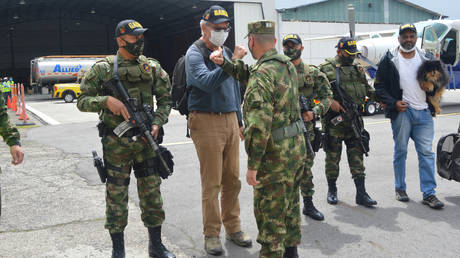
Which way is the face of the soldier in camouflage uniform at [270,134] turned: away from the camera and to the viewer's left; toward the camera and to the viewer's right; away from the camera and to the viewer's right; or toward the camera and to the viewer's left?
away from the camera and to the viewer's left

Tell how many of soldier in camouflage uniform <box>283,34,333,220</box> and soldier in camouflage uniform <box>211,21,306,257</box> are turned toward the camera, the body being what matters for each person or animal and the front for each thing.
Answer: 1

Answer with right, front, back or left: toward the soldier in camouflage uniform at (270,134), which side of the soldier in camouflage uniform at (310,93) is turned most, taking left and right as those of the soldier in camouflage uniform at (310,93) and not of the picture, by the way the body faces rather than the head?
front

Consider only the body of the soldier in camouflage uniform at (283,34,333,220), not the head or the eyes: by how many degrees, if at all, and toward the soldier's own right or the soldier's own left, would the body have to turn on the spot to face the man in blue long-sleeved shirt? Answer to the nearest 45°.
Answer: approximately 45° to the soldier's own right

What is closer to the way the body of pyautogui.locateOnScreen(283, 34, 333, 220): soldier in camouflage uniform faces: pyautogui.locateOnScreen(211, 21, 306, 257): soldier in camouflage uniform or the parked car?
the soldier in camouflage uniform

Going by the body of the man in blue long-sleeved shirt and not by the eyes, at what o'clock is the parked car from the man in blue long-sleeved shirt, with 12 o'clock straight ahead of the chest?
The parked car is roughly at 7 o'clock from the man in blue long-sleeved shirt.

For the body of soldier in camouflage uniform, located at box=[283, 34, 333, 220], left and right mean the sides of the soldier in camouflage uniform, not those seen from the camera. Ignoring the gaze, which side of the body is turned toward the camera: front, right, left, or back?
front

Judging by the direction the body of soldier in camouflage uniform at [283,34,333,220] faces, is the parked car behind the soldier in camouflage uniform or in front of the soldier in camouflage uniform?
behind

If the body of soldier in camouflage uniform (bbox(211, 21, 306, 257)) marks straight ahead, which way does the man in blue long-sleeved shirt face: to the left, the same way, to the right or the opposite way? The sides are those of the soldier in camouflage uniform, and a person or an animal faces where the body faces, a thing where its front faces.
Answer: the opposite way

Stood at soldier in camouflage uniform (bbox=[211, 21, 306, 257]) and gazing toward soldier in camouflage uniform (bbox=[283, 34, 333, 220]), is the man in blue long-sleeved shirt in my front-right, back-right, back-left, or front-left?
front-left

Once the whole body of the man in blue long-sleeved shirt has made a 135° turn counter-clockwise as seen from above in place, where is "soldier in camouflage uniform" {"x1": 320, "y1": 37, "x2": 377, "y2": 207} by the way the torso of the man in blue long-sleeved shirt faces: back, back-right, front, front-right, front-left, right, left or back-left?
front-right

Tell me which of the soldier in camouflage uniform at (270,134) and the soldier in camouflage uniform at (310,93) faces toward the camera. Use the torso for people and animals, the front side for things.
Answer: the soldier in camouflage uniform at (310,93)

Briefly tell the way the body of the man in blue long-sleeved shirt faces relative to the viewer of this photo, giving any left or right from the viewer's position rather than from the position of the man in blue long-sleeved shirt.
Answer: facing the viewer and to the right of the viewer

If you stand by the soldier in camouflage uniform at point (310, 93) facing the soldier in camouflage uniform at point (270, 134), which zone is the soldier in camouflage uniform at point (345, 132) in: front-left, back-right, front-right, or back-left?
back-left

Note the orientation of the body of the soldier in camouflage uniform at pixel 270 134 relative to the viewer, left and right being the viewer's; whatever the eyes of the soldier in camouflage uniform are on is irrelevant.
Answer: facing away from the viewer and to the left of the viewer

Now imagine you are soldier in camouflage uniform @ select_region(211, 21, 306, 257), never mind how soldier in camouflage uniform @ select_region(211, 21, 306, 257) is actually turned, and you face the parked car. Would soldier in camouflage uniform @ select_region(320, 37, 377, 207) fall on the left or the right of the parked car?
right
